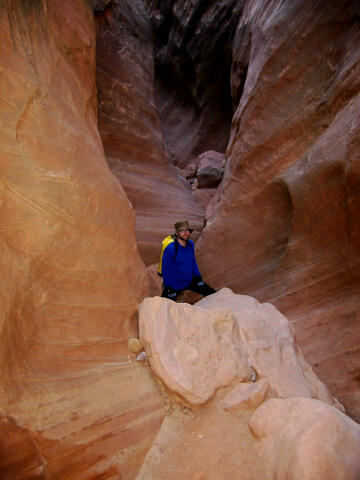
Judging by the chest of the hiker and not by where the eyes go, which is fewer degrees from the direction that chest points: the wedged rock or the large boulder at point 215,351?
the large boulder

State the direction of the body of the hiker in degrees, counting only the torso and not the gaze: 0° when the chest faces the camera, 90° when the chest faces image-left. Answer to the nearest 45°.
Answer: approximately 315°

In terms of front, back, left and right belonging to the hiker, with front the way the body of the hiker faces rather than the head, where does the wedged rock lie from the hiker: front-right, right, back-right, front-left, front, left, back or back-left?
back-left
